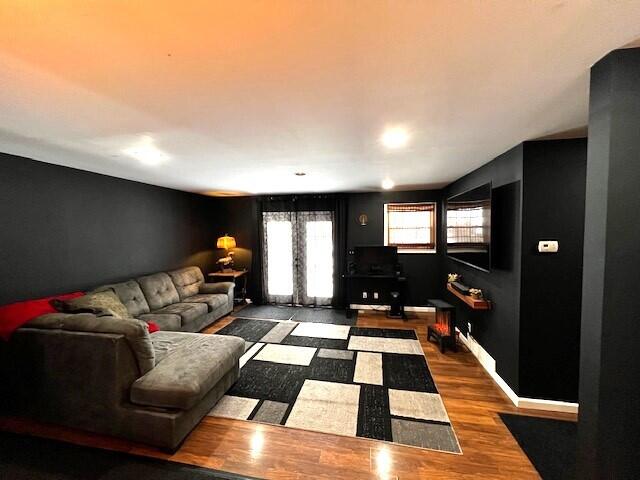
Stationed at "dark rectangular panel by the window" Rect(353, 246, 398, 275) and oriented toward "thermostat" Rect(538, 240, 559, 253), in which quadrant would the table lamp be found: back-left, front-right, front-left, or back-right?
back-right

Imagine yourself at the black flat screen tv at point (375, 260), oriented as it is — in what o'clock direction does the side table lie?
The side table is roughly at 3 o'clock from the black flat screen tv.

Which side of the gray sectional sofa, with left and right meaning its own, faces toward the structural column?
front

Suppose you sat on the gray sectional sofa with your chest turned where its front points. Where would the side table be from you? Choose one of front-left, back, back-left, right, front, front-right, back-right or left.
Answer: left

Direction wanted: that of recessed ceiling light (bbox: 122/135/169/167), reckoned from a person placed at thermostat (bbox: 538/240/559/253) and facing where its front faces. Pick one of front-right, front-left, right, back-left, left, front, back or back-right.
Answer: front-right

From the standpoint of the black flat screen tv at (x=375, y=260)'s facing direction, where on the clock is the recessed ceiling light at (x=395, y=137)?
The recessed ceiling light is roughly at 12 o'clock from the black flat screen tv.

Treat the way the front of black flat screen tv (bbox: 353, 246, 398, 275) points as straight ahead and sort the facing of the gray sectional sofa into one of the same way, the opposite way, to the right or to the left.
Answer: to the left

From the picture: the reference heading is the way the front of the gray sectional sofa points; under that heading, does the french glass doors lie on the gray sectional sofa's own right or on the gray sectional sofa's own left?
on the gray sectional sofa's own left

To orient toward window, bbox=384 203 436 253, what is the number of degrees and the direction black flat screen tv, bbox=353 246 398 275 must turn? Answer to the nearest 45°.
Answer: approximately 135° to its left

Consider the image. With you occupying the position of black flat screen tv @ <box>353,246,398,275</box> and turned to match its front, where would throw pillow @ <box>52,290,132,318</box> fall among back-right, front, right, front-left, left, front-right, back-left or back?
front-right

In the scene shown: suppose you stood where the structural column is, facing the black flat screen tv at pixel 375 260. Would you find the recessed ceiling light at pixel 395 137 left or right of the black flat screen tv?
left

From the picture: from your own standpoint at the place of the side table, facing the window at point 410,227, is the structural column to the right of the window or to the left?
right

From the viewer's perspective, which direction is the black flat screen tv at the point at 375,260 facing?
toward the camera
